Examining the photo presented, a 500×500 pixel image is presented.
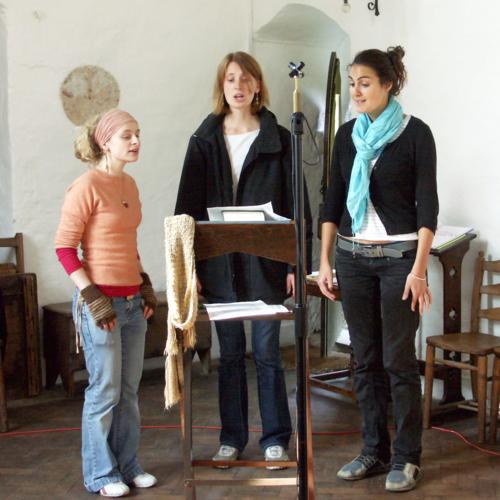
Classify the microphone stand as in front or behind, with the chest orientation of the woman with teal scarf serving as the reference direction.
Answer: in front

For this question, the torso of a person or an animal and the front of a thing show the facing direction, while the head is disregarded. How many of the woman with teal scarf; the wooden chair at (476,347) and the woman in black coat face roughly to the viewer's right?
0

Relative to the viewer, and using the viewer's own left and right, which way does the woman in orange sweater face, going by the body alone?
facing the viewer and to the right of the viewer

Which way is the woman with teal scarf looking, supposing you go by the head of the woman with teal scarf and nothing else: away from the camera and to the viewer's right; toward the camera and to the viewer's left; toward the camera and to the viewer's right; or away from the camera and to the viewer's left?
toward the camera and to the viewer's left

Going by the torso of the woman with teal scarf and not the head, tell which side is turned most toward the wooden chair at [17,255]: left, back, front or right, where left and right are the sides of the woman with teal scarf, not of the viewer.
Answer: right

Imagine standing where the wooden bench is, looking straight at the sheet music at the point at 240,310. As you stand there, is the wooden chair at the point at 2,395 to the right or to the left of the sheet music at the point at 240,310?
right

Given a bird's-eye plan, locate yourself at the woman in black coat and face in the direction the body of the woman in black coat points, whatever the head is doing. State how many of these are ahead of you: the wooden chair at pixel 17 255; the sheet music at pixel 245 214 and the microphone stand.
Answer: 2

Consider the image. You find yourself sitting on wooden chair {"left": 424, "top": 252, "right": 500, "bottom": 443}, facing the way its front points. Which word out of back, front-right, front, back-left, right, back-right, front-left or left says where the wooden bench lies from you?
front-right

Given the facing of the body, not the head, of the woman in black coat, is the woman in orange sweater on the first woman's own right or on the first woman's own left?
on the first woman's own right

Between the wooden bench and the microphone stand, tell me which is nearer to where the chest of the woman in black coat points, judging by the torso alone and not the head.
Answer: the microphone stand

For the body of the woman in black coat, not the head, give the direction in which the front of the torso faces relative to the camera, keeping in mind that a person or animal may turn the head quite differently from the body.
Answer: toward the camera

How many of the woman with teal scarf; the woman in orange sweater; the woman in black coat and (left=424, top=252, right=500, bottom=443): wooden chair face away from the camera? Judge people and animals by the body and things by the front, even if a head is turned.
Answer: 0

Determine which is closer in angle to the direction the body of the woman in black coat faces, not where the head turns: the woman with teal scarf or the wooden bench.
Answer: the woman with teal scarf

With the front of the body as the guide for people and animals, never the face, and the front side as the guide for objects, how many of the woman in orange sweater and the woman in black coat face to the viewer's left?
0
